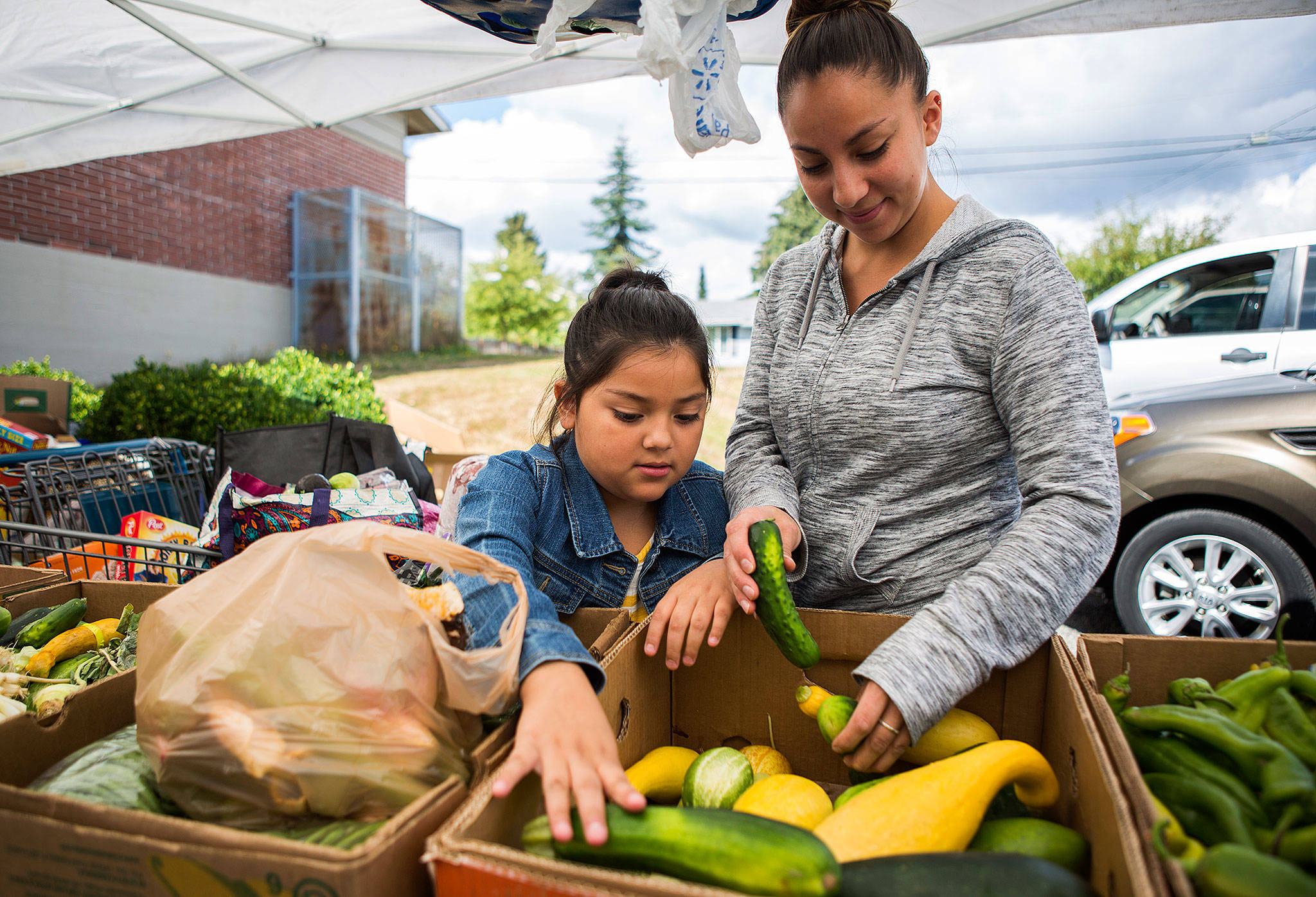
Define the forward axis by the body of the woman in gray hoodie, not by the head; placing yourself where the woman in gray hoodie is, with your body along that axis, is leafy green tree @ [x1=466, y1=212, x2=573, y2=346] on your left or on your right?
on your right

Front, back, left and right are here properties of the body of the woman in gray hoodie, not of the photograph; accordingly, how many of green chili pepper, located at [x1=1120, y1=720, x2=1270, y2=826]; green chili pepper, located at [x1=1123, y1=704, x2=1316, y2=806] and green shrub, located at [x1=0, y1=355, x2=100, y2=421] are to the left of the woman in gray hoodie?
2

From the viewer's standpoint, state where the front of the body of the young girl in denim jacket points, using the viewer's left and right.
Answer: facing the viewer and to the right of the viewer

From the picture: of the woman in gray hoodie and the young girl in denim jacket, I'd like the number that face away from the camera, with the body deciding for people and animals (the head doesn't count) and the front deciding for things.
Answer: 0
